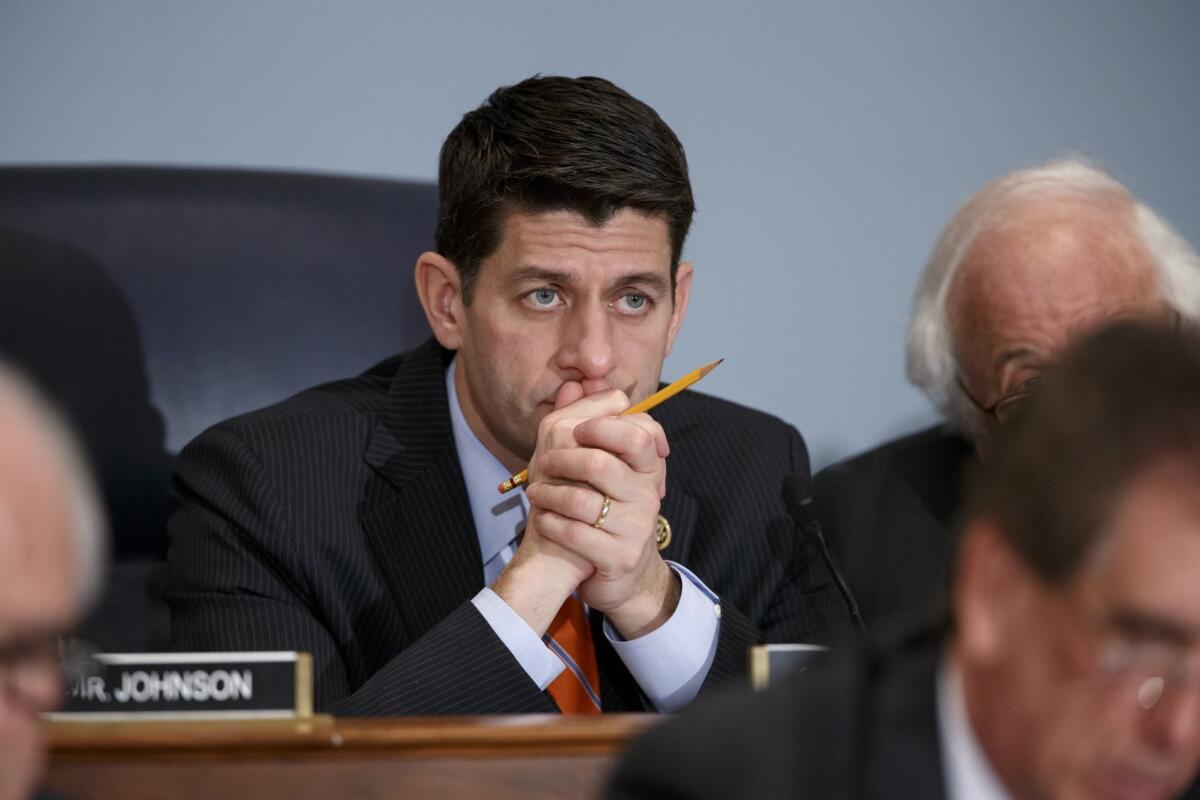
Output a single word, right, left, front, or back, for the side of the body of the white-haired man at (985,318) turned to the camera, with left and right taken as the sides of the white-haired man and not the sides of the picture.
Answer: front

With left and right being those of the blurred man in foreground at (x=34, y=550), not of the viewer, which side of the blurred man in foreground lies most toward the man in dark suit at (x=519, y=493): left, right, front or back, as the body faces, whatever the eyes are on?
left

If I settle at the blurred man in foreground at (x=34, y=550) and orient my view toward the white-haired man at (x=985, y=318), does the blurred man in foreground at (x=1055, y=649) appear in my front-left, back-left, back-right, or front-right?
front-right

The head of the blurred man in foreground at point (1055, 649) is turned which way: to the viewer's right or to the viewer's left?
to the viewer's right

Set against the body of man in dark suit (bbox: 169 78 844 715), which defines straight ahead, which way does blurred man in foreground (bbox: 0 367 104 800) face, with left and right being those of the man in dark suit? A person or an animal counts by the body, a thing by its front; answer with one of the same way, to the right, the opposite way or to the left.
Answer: the same way

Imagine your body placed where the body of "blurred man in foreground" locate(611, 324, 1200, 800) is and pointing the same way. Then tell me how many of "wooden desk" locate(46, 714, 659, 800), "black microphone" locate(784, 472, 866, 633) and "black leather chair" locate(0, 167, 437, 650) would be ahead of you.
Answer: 0

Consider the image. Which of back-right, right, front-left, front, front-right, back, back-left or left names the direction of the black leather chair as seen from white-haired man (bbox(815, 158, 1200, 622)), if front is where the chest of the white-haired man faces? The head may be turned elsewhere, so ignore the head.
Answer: right

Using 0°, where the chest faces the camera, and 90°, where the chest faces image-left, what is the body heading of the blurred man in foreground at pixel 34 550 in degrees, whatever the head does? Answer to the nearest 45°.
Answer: approximately 315°
